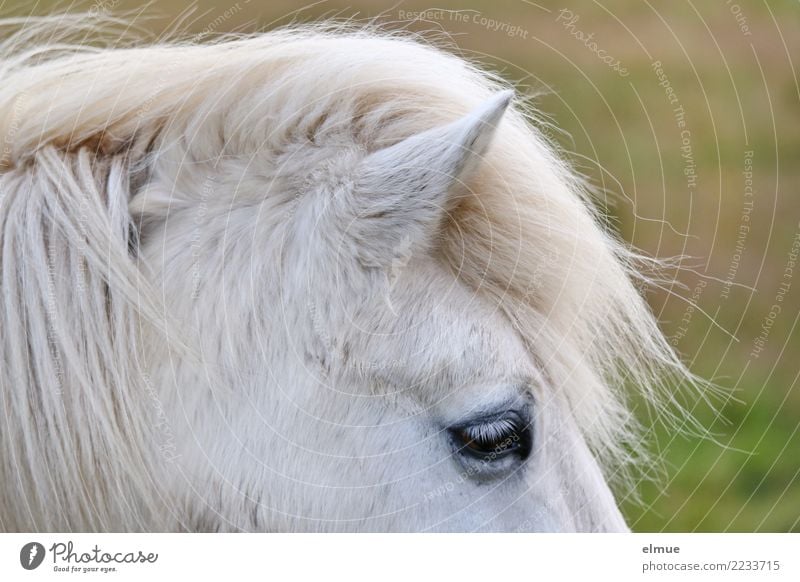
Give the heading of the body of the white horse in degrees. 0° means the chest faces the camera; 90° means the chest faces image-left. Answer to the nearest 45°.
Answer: approximately 270°
